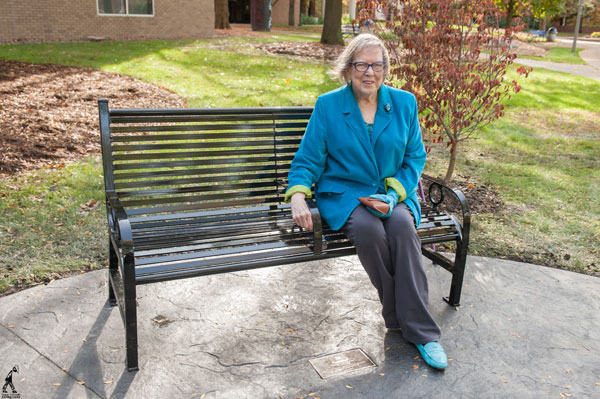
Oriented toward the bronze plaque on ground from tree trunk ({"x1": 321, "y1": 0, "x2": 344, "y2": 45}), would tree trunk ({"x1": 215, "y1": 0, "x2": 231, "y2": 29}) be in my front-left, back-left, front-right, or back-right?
back-right

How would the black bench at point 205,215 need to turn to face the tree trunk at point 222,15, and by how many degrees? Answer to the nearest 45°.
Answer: approximately 135° to its left

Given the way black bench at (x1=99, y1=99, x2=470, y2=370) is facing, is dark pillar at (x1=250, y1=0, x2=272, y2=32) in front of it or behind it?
behind

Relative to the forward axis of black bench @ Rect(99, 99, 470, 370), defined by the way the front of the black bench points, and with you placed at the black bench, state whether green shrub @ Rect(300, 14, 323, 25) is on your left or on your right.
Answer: on your left

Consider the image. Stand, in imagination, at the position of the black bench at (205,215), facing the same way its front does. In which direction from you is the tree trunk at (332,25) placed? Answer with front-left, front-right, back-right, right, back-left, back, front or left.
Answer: back-left

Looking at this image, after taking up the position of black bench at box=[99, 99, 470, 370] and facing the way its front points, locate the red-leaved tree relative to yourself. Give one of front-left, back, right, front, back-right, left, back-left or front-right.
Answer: left

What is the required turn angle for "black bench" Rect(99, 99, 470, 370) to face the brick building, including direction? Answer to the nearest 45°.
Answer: approximately 135° to its left

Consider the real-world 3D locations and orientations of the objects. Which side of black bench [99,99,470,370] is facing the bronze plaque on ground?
front
